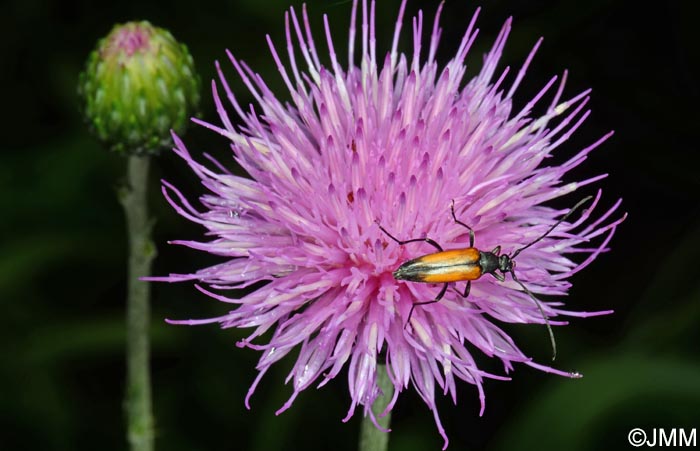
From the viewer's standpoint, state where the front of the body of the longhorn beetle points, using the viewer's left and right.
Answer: facing to the right of the viewer
